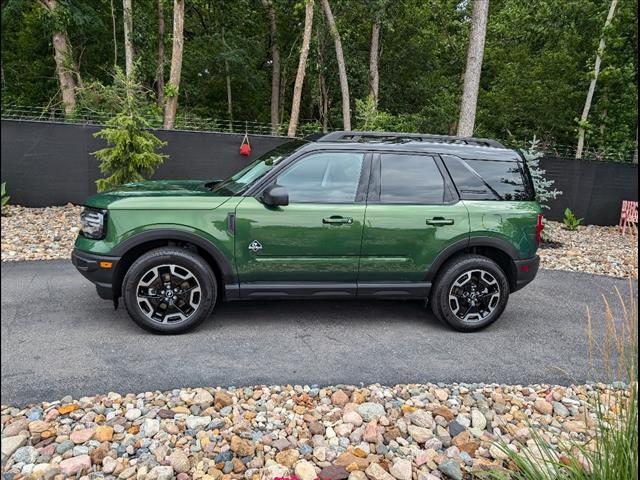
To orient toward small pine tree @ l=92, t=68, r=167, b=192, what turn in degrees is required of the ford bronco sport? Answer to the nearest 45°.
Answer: approximately 45° to its right

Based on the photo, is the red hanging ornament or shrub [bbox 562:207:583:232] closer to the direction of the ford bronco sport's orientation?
the red hanging ornament

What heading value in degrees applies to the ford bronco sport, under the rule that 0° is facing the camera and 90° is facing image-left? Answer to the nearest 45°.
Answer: approximately 90°

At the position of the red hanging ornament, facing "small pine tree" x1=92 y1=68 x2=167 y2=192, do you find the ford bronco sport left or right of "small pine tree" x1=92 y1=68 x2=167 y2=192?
left

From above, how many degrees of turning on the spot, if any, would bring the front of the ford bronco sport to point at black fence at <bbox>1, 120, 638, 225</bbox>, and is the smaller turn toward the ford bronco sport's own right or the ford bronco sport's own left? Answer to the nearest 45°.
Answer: approximately 90° to the ford bronco sport's own right

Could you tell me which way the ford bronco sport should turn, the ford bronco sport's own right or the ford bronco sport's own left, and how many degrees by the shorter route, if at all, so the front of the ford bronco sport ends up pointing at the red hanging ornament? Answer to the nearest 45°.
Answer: approximately 90° to the ford bronco sport's own right
